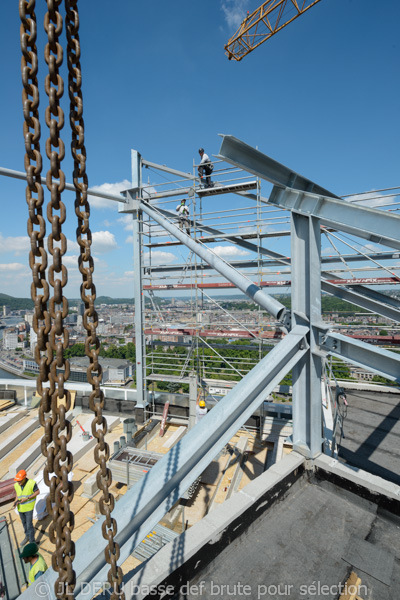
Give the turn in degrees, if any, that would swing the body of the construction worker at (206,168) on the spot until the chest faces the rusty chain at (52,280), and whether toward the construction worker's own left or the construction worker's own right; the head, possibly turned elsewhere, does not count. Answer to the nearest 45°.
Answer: approximately 90° to the construction worker's own left

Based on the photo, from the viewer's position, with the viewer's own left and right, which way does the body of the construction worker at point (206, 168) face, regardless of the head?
facing to the left of the viewer

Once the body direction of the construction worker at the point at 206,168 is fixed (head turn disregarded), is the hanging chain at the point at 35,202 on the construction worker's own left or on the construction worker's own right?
on the construction worker's own left

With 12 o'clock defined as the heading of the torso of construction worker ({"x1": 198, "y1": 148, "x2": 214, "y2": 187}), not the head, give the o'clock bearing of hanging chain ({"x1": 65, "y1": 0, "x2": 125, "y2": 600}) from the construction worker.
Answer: The hanging chain is roughly at 9 o'clock from the construction worker.

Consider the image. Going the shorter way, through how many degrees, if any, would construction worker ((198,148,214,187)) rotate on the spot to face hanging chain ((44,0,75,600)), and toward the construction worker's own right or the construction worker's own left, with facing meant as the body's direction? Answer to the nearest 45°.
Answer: approximately 90° to the construction worker's own left
